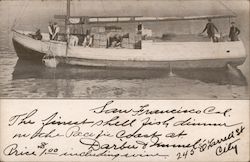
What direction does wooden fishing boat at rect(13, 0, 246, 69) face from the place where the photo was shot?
facing to the left of the viewer
